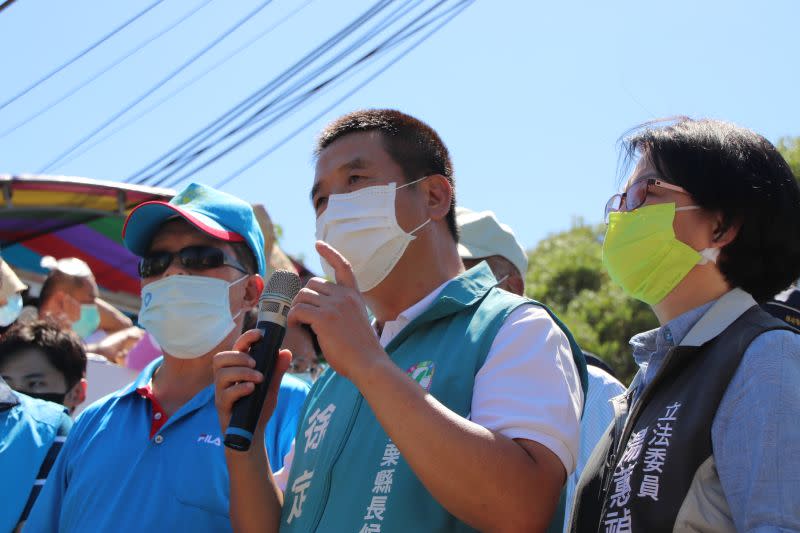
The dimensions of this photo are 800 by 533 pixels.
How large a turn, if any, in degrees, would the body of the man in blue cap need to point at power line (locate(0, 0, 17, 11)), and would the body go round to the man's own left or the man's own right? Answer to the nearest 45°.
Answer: approximately 135° to the man's own right

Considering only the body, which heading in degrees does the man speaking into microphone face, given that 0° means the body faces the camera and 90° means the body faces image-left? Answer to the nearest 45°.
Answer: approximately 45°

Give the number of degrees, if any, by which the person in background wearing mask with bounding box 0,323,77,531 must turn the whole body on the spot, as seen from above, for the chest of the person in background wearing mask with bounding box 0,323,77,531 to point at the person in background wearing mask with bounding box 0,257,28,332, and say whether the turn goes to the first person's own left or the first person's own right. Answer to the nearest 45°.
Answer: approximately 135° to the first person's own right

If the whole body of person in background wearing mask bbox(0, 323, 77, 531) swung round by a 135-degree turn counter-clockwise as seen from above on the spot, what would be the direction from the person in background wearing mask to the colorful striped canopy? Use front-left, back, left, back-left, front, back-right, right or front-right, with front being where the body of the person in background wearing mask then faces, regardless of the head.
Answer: left

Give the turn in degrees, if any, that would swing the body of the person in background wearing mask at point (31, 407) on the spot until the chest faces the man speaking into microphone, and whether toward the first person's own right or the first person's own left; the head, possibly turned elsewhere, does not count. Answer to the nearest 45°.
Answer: approximately 90° to the first person's own left

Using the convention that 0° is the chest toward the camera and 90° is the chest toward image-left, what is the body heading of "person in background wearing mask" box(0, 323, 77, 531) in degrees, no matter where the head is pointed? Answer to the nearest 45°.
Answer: approximately 45°

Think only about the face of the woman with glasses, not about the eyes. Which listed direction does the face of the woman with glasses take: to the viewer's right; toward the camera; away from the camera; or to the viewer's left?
to the viewer's left

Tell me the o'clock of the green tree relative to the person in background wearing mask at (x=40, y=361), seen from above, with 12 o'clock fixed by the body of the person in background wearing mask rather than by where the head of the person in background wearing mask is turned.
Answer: The green tree is roughly at 6 o'clock from the person in background wearing mask.

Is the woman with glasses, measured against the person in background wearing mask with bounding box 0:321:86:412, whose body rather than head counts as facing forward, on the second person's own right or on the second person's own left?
on the second person's own left

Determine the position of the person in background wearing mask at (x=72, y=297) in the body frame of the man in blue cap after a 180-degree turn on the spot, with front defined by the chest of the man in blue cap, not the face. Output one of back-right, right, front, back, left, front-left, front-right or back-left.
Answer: front-left

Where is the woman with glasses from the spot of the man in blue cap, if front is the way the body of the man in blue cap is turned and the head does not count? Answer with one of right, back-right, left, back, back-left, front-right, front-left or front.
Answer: left
